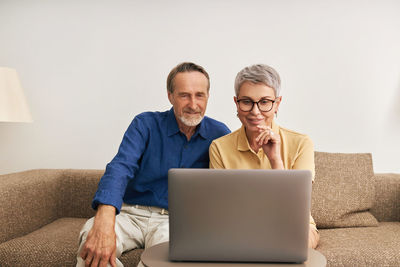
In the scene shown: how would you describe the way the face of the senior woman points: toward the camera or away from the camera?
toward the camera

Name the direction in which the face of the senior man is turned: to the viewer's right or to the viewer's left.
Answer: to the viewer's right

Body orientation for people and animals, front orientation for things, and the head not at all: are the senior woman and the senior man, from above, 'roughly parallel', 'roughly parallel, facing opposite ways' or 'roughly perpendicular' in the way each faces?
roughly parallel

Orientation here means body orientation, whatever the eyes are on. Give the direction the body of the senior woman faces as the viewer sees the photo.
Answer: toward the camera

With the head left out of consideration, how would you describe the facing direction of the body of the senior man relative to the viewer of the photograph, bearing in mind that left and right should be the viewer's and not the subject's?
facing the viewer

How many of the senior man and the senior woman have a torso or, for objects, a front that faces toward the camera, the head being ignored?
2
